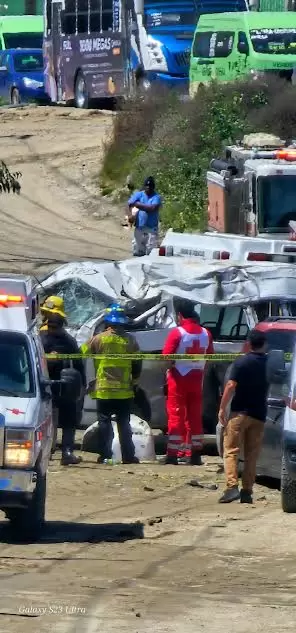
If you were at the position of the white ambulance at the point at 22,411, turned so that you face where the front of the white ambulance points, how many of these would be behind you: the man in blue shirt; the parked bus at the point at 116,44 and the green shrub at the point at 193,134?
3

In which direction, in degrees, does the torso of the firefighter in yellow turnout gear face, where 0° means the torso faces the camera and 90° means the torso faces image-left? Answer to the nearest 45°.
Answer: approximately 180°

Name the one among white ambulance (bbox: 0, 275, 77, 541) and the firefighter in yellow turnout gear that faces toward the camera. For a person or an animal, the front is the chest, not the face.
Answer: the white ambulance

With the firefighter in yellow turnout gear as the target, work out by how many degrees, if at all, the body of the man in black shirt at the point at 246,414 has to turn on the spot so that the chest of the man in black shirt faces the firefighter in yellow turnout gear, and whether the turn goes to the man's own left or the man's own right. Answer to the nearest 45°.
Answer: approximately 45° to the man's own left

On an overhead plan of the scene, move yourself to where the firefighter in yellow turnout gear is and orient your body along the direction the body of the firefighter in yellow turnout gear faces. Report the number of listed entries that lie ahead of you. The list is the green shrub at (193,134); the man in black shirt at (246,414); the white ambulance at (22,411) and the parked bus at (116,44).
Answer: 2

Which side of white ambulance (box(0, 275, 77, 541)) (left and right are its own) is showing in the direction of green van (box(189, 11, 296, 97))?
back

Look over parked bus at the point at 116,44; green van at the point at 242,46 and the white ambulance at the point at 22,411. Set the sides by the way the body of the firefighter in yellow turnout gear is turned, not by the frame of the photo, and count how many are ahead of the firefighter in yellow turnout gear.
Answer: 2

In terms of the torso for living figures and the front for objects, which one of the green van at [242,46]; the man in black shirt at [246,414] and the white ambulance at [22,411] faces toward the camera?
the white ambulance

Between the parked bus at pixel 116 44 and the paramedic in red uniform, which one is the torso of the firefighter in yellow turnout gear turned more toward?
the parked bus

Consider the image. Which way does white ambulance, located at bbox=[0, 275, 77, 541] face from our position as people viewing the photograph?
facing the viewer

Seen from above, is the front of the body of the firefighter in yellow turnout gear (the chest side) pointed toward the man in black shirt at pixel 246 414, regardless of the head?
no

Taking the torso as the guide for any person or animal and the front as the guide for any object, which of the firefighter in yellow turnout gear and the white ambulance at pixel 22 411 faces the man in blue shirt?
the firefighter in yellow turnout gear
